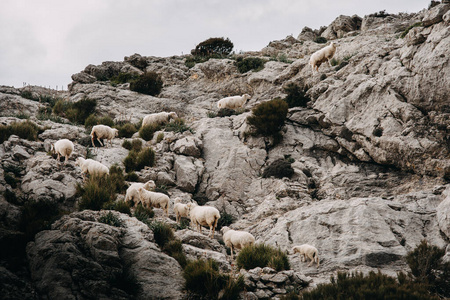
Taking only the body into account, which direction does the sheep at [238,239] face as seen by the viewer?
to the viewer's left

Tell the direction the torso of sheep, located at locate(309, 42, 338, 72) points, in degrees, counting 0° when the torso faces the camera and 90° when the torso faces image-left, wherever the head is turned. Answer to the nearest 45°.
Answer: approximately 270°

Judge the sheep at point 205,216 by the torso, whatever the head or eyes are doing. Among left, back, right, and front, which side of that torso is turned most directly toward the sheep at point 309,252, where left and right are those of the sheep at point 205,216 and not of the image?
back

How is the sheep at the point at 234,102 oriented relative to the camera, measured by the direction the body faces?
to the viewer's right

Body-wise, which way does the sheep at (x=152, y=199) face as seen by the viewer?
to the viewer's left
